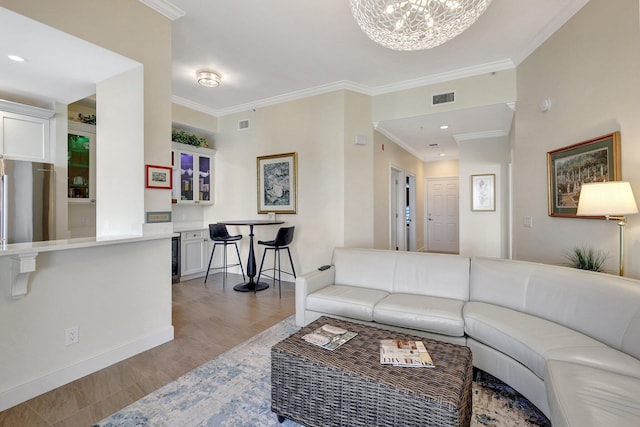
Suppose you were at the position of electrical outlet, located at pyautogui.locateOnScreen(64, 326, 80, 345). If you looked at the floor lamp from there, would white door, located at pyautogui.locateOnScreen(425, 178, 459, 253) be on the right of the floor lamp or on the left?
left

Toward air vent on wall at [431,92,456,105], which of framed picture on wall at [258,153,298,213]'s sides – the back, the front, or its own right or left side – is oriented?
left

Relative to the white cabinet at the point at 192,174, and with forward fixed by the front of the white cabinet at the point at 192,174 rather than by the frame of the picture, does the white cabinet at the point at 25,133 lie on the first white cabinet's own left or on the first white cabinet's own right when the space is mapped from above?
on the first white cabinet's own right

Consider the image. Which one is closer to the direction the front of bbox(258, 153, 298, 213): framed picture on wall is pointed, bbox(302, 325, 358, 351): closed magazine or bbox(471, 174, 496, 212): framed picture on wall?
the closed magazine

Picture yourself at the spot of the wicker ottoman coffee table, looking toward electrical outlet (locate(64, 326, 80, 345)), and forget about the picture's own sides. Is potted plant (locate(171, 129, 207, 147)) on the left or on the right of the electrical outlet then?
right

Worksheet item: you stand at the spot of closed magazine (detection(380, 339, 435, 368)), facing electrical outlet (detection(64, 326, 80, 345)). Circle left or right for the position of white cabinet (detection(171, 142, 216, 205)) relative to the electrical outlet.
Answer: right

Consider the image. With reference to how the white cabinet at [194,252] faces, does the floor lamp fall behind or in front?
in front

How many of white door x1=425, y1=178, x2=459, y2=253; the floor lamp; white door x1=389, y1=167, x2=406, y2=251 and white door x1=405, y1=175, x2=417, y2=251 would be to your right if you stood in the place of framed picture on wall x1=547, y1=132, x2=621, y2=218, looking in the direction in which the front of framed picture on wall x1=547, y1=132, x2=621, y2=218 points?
3

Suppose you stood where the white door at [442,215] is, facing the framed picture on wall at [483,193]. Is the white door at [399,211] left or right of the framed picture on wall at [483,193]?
right

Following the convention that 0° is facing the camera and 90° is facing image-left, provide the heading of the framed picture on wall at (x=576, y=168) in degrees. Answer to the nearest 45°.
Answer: approximately 45°

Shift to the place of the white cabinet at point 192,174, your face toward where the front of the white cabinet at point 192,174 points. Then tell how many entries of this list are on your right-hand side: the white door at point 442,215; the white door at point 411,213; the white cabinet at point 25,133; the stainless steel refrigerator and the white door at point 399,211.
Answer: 2

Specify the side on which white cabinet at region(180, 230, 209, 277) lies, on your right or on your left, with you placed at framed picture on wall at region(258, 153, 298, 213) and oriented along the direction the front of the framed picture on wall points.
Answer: on your right

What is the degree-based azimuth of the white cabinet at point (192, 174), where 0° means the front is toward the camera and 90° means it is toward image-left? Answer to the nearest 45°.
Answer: approximately 315°

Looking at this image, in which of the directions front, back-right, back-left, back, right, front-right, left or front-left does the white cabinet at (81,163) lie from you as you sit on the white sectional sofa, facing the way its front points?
front-right

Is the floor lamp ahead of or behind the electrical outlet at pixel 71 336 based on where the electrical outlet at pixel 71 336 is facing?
ahead

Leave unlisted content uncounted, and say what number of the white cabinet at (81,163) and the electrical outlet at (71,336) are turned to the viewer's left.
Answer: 0

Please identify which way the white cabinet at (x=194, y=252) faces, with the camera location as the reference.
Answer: facing the viewer and to the right of the viewer
